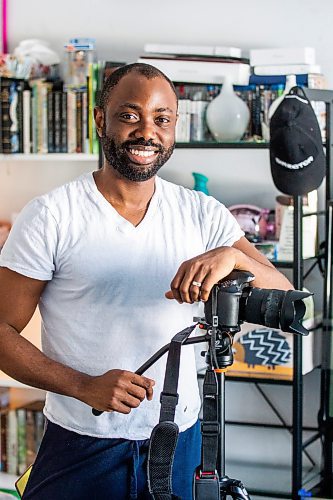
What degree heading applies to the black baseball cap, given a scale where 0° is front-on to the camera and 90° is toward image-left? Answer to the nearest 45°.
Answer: approximately 0°

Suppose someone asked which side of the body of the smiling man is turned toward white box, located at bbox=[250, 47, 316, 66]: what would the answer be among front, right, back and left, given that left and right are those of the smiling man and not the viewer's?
back

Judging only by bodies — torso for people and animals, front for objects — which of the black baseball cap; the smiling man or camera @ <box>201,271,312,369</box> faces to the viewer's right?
the camera

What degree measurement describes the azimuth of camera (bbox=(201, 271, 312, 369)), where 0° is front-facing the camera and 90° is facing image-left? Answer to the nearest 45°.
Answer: approximately 270°

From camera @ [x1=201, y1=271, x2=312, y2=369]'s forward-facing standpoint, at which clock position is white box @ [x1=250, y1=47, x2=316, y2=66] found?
The white box is roughly at 9 o'clock from the camera.

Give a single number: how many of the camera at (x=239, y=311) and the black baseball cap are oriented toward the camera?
1

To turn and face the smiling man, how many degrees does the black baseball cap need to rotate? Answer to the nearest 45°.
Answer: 0° — it already faces them

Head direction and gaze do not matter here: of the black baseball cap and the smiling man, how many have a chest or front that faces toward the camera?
2

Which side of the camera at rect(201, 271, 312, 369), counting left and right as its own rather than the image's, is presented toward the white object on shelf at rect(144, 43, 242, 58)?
left
